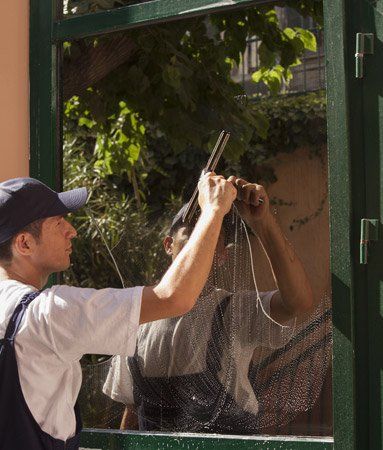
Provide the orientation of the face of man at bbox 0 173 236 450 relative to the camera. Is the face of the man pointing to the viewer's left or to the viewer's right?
to the viewer's right

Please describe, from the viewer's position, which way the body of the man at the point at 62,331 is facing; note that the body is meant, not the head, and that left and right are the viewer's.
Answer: facing away from the viewer and to the right of the viewer
